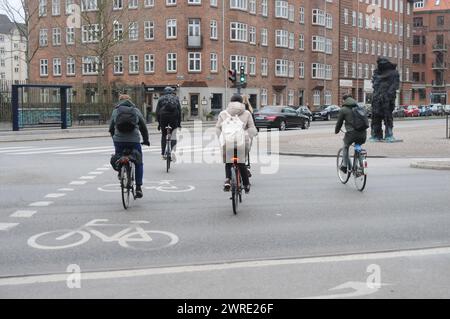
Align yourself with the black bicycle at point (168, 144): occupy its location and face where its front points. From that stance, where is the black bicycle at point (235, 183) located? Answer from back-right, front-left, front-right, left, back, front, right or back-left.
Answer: back

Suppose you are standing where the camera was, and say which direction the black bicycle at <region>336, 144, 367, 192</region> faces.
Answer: facing away from the viewer and to the left of the viewer

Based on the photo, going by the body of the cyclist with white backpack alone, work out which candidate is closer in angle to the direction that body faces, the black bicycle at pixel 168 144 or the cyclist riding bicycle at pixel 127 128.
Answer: the black bicycle

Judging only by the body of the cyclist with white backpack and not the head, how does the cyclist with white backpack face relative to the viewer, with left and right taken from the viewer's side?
facing away from the viewer

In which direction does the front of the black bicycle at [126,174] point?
away from the camera

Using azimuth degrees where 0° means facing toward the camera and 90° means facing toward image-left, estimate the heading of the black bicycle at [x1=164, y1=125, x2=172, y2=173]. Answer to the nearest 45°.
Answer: approximately 180°

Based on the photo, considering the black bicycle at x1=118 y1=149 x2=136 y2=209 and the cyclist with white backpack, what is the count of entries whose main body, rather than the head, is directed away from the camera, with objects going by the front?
2

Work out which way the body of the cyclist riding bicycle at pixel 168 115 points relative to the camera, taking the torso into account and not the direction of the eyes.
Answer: away from the camera

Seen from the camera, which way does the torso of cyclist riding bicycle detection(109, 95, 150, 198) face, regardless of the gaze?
away from the camera

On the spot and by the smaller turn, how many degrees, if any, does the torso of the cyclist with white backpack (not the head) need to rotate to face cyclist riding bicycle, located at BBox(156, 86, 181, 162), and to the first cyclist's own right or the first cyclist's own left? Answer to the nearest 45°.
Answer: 0° — they already face them

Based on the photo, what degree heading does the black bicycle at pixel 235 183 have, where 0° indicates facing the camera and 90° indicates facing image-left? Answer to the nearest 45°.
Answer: approximately 180°
